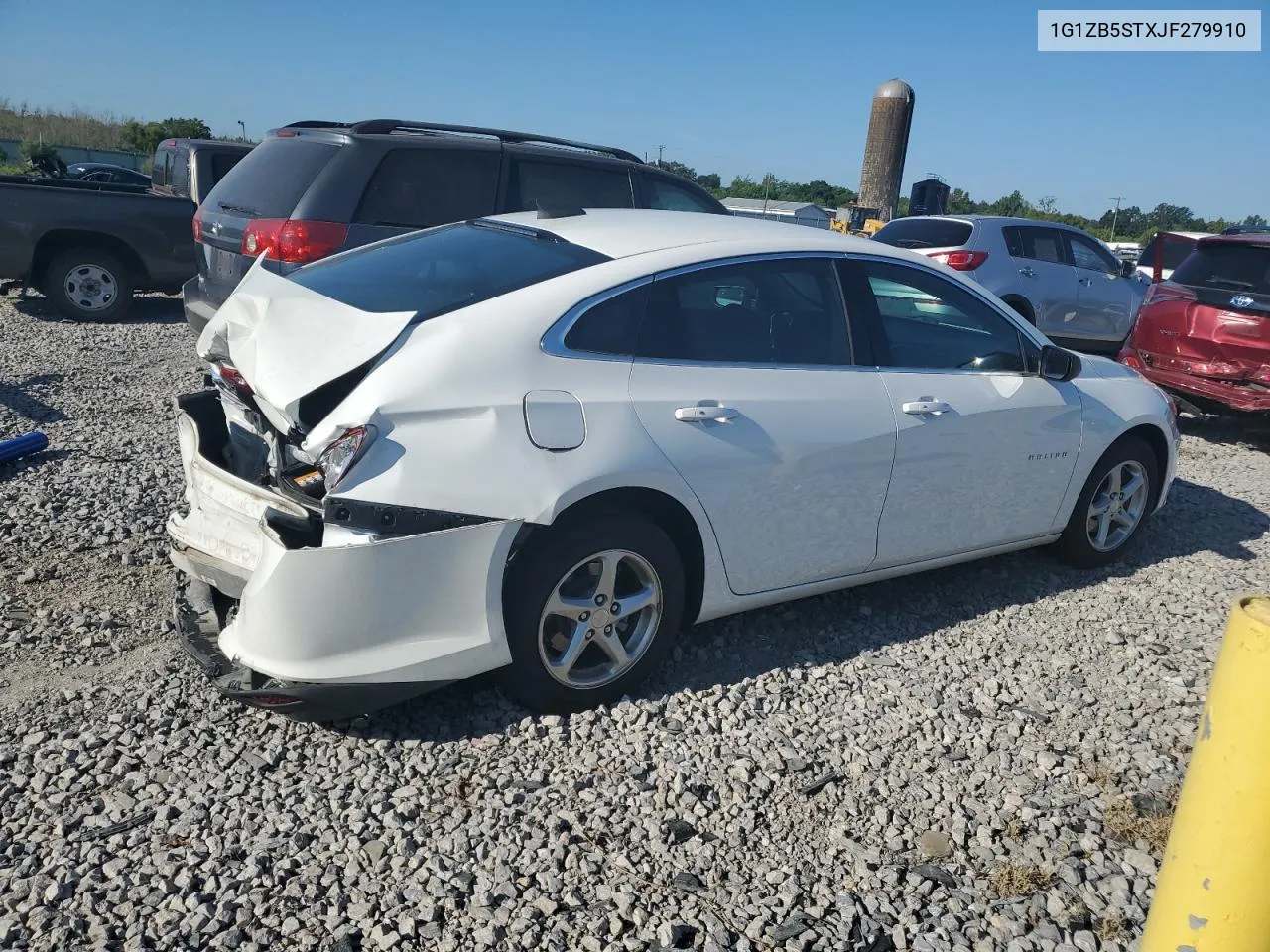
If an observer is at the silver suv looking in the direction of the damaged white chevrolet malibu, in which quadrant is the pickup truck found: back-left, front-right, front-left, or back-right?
front-right

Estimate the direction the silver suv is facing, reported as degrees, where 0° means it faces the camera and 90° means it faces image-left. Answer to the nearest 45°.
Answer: approximately 225°

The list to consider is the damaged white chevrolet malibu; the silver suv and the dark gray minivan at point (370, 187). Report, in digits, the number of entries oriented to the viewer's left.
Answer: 0

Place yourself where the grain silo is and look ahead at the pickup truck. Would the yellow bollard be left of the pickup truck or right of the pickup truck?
left

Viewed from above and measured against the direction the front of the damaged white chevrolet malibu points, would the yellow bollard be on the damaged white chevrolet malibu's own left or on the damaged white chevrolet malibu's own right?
on the damaged white chevrolet malibu's own right

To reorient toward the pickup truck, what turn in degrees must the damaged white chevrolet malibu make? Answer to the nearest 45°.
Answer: approximately 90° to its left

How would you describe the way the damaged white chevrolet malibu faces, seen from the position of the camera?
facing away from the viewer and to the right of the viewer

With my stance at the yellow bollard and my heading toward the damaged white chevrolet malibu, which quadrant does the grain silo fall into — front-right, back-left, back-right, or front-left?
front-right

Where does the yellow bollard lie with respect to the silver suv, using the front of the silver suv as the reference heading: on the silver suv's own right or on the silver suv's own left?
on the silver suv's own right

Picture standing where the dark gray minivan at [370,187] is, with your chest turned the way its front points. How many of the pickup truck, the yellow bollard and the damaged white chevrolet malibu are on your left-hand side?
1

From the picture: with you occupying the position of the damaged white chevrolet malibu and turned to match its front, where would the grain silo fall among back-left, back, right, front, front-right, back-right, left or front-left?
front-left

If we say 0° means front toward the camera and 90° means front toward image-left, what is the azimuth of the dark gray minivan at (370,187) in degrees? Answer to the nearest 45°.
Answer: approximately 225°

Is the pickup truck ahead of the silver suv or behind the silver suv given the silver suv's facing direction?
behind

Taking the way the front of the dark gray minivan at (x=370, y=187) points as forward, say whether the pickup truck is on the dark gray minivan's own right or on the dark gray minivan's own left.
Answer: on the dark gray minivan's own left

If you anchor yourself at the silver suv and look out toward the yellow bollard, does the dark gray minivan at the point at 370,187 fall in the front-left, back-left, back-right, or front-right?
front-right
